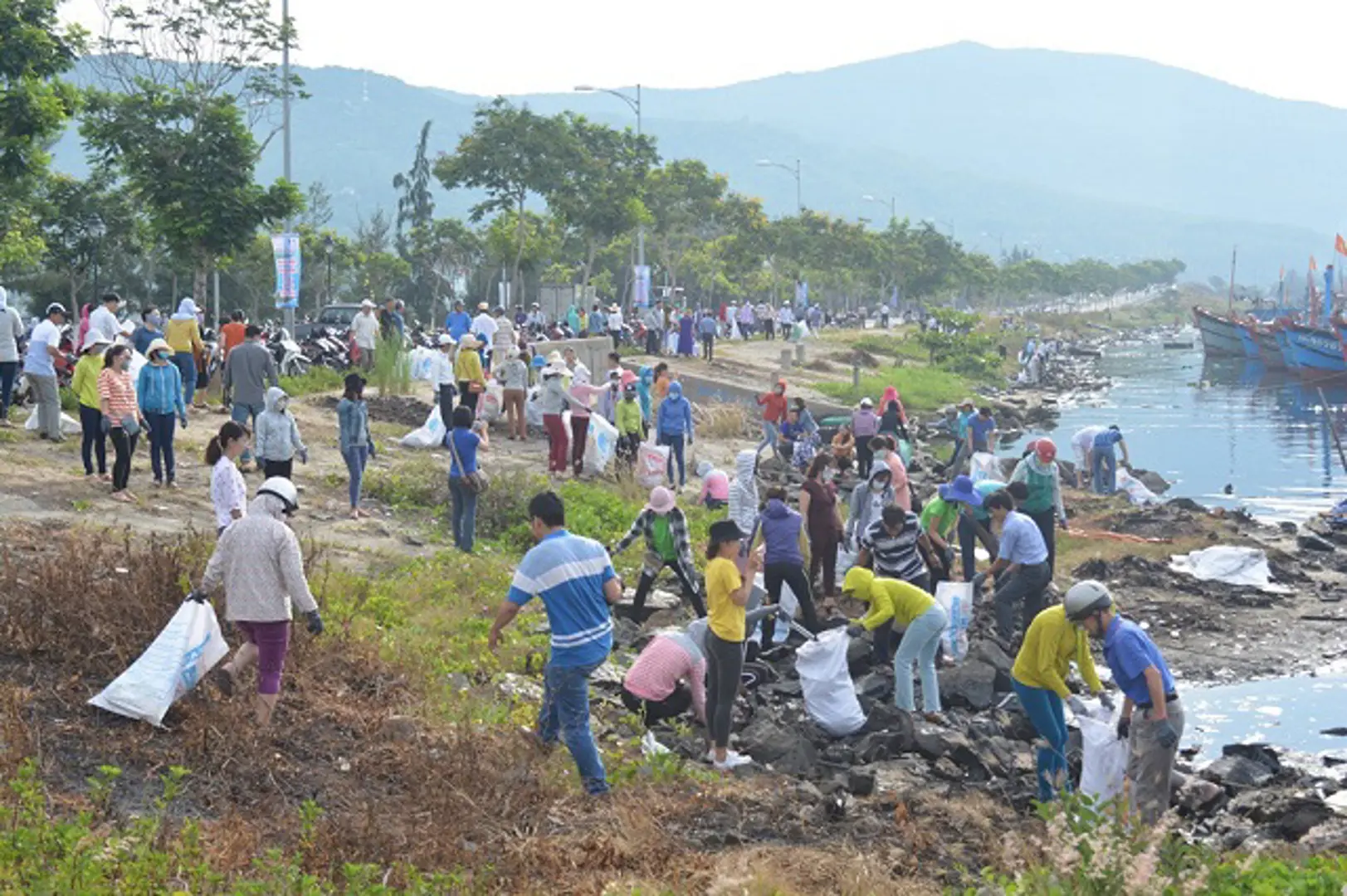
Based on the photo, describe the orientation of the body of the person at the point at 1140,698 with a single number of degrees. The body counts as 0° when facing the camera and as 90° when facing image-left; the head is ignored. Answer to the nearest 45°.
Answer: approximately 90°

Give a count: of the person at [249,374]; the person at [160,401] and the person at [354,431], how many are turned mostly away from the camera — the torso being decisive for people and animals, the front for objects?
1

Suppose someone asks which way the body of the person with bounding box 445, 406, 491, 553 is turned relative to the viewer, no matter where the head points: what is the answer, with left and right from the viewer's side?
facing away from the viewer and to the right of the viewer

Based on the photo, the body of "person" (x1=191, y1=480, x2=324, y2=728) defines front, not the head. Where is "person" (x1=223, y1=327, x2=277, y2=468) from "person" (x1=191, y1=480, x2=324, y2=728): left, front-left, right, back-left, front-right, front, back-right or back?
front-left

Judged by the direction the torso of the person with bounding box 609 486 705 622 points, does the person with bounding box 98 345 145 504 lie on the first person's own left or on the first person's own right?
on the first person's own right

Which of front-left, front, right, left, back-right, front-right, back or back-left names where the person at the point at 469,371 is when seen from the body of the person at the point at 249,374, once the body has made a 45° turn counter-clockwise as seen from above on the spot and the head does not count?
right

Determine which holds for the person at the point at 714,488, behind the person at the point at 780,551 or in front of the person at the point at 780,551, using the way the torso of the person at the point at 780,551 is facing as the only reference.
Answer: in front

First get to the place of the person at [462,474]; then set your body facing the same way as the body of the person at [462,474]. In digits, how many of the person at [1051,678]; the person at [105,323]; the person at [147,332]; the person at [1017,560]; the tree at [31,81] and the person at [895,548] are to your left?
3

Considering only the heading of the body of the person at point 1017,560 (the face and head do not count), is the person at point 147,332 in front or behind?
in front

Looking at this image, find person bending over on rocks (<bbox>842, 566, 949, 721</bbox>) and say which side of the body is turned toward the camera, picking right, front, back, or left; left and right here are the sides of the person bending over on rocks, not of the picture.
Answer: left
